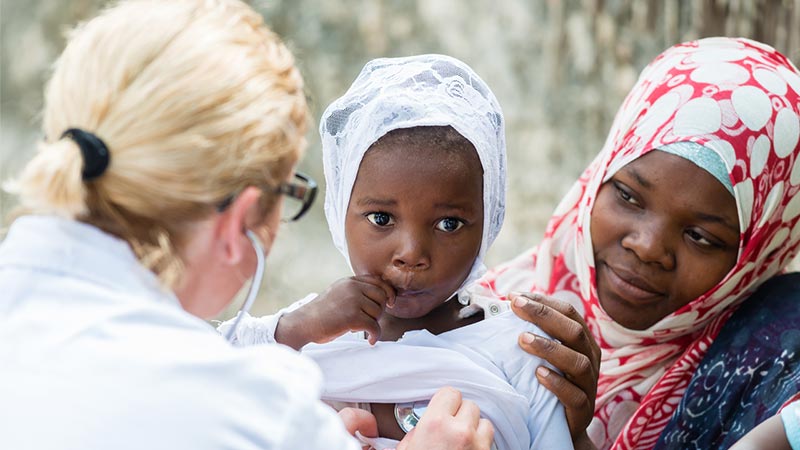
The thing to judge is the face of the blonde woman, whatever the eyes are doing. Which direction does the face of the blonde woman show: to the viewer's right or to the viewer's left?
to the viewer's right

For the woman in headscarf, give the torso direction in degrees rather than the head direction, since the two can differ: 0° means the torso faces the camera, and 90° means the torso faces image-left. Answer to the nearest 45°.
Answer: approximately 45°

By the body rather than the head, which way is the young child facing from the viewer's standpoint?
toward the camera

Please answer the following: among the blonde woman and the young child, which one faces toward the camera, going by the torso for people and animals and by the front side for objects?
the young child

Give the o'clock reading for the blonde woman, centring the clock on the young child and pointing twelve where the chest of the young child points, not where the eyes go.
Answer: The blonde woman is roughly at 1 o'clock from the young child.

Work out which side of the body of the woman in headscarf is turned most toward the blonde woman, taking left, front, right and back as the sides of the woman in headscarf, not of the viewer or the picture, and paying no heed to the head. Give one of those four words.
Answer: front

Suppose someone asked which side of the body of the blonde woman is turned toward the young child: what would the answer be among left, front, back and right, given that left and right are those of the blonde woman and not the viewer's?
front

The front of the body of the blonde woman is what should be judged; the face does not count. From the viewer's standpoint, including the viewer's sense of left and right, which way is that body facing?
facing away from the viewer and to the right of the viewer

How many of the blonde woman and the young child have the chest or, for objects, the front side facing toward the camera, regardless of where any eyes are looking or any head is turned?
1

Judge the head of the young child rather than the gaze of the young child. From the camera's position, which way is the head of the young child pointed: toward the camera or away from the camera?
toward the camera

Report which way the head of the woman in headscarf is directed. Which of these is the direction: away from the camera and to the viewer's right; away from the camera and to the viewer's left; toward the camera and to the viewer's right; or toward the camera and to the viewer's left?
toward the camera and to the viewer's left
